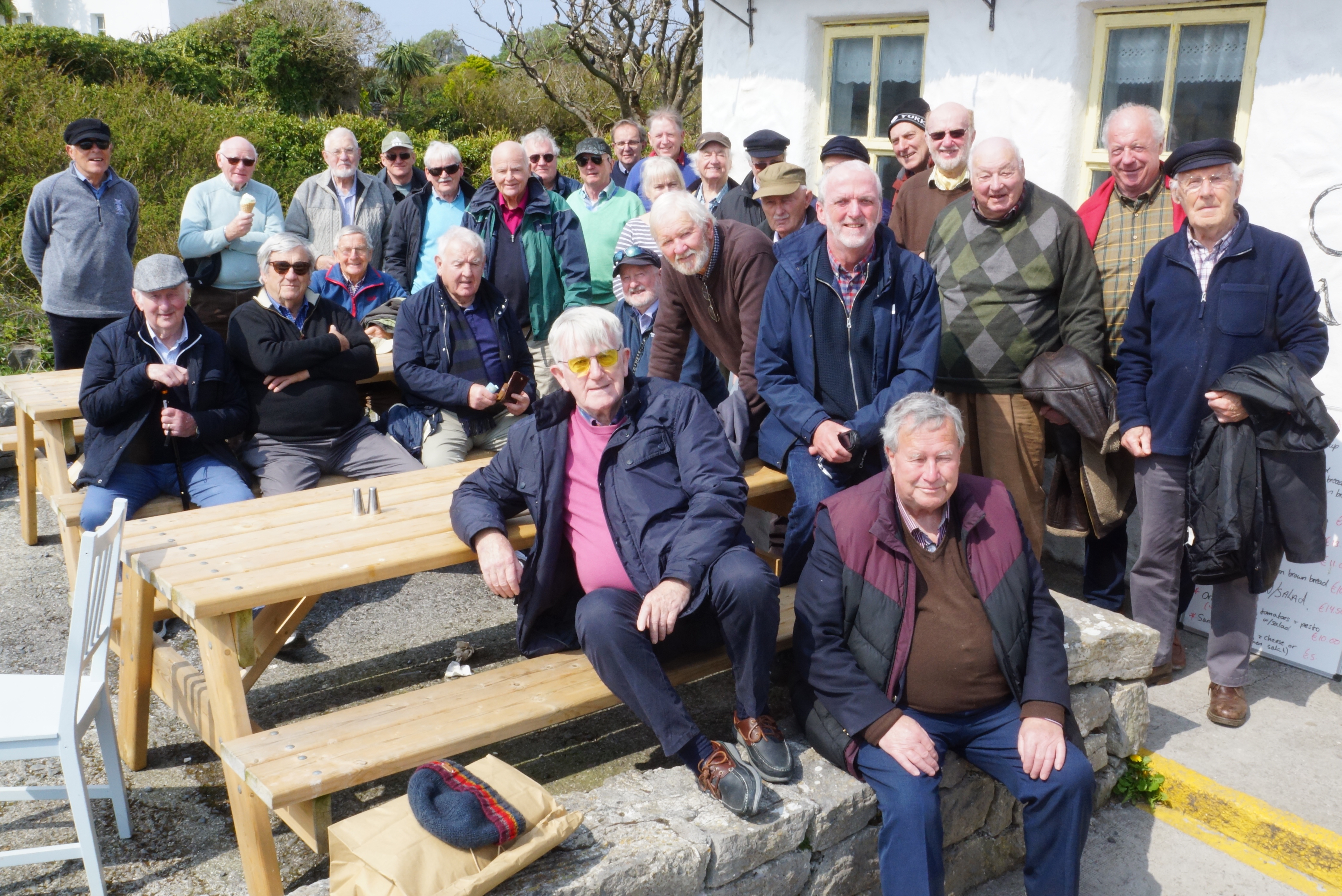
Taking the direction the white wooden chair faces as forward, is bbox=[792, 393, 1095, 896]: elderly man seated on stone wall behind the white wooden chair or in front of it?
behind

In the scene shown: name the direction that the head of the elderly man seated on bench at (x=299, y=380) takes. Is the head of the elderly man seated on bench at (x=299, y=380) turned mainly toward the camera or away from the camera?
toward the camera

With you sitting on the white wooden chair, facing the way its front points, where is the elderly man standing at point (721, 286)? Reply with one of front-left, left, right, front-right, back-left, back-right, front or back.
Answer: back

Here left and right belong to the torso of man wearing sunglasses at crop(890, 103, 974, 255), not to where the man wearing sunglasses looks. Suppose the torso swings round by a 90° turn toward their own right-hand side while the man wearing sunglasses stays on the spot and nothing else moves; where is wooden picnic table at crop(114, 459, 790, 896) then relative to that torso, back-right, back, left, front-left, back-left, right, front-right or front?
front-left

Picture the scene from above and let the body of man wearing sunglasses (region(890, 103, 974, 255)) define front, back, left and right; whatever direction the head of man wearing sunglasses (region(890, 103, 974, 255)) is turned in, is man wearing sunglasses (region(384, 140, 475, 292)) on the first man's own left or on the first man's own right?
on the first man's own right

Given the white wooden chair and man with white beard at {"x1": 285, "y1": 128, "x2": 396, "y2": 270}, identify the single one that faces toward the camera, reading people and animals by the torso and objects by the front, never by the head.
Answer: the man with white beard

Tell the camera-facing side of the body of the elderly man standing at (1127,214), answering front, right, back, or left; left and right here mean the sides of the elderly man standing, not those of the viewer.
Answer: front

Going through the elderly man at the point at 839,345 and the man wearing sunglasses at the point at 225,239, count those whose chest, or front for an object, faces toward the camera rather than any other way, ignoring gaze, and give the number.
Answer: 2

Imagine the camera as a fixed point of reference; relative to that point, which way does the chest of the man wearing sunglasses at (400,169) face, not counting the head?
toward the camera

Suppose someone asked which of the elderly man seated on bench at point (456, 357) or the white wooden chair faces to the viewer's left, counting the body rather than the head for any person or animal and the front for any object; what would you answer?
the white wooden chair

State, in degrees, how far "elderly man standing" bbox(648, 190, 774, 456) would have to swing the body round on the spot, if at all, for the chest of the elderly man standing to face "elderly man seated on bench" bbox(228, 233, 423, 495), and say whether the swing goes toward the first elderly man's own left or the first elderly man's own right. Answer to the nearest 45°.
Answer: approximately 45° to the first elderly man's own right

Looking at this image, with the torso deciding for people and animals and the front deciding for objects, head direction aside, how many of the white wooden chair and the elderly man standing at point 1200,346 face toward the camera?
1

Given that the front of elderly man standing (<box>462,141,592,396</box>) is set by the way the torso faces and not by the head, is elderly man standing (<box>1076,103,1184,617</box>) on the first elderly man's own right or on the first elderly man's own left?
on the first elderly man's own left

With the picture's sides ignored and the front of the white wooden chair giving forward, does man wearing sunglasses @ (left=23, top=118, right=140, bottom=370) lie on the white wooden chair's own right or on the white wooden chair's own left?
on the white wooden chair's own right

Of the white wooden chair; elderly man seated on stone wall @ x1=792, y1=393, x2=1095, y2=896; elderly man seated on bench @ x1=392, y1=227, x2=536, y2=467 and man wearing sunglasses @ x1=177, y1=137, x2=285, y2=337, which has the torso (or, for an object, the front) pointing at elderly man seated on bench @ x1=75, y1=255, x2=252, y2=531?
the man wearing sunglasses

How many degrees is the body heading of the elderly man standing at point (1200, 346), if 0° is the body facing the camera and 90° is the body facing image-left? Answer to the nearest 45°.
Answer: approximately 0°

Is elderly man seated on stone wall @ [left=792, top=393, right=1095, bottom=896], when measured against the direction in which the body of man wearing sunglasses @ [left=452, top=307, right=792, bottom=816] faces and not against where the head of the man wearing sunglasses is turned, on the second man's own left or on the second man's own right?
on the second man's own left

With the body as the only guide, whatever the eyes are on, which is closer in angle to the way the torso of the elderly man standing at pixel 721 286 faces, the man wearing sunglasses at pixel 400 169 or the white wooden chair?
the white wooden chair

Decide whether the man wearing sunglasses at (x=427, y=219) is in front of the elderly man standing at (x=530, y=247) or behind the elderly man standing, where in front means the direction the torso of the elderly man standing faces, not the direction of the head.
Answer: behind

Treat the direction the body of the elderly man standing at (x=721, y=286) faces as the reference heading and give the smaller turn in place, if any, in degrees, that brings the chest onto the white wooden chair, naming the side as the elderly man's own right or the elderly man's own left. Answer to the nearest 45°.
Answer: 0° — they already face it

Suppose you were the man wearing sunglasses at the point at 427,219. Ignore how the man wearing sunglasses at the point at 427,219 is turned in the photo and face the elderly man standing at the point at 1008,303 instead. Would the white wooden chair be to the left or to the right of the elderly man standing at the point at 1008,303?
right

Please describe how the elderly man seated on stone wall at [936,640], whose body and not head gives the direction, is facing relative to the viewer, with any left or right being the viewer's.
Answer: facing the viewer

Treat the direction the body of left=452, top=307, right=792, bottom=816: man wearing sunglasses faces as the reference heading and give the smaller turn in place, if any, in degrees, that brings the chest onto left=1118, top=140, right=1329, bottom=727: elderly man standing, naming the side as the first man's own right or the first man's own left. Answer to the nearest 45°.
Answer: approximately 90° to the first man's own left
